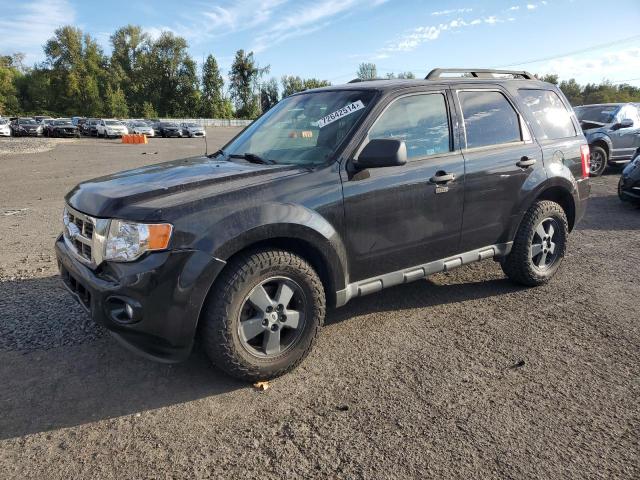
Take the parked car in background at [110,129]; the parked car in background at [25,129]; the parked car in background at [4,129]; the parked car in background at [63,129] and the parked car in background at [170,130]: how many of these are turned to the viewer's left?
0

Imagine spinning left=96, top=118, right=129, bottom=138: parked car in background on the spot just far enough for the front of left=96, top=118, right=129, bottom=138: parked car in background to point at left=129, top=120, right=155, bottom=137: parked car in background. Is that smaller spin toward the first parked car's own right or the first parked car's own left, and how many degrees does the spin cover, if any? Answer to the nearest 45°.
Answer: approximately 90° to the first parked car's own left

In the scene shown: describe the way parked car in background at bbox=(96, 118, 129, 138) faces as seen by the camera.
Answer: facing the viewer and to the right of the viewer

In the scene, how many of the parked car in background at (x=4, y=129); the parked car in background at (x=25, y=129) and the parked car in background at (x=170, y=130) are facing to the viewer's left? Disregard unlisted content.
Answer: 0

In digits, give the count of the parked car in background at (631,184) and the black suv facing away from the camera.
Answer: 0

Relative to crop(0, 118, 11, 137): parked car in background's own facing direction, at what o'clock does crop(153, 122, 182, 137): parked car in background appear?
crop(153, 122, 182, 137): parked car in background is roughly at 10 o'clock from crop(0, 118, 11, 137): parked car in background.

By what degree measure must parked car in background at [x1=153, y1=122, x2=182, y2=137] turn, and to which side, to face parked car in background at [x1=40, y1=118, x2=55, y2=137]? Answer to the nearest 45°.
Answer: approximately 135° to its right

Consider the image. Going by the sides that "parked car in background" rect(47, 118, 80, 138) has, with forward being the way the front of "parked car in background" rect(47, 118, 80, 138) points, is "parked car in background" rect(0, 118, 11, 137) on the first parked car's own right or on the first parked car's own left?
on the first parked car's own right

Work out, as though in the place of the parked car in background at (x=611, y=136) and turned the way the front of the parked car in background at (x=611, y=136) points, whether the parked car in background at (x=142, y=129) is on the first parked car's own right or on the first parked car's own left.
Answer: on the first parked car's own right

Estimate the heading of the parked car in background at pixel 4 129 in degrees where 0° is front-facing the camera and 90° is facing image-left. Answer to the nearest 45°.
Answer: approximately 315°

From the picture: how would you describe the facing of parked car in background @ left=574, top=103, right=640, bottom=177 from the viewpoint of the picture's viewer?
facing the viewer and to the left of the viewer

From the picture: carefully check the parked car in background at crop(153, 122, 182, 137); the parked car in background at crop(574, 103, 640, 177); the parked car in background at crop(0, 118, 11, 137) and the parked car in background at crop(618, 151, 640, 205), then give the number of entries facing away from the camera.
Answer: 0

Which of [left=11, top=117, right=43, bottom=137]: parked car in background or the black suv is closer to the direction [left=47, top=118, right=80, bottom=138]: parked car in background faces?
the black suv

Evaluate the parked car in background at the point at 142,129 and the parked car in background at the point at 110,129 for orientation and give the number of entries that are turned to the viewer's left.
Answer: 0

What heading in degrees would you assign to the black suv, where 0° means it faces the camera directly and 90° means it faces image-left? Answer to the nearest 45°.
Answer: approximately 45°

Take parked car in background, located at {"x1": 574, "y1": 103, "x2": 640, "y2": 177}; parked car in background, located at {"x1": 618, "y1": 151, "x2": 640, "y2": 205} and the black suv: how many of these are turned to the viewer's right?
0
